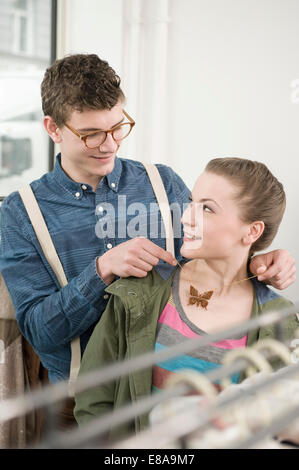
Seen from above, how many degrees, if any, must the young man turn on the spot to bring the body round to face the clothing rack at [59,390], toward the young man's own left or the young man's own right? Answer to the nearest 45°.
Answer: approximately 45° to the young man's own right

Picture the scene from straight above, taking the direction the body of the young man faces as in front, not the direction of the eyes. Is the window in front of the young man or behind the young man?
behind

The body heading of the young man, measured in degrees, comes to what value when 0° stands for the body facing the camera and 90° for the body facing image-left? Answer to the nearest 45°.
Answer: approximately 315°

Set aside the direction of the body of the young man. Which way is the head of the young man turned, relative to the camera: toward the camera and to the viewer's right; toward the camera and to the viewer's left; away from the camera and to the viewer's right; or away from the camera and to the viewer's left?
toward the camera and to the viewer's right

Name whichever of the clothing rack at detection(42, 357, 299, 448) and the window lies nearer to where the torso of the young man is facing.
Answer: the clothing rack

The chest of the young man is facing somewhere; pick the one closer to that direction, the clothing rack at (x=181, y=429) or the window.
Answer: the clothing rack

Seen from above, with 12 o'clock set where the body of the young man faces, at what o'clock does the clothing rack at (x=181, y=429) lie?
The clothing rack is roughly at 1 o'clock from the young man.

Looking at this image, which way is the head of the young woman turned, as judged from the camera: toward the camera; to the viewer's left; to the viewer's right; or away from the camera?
to the viewer's left

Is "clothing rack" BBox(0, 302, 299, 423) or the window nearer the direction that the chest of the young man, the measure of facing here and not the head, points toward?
the clothing rack

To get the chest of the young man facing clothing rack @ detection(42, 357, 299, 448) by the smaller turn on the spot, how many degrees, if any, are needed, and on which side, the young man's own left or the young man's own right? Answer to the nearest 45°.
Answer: approximately 45° to the young man's own right
